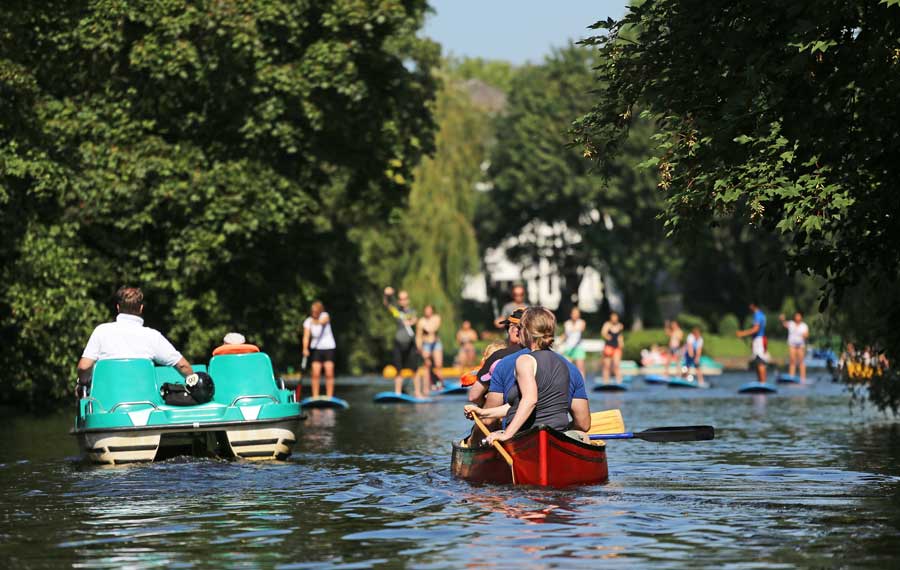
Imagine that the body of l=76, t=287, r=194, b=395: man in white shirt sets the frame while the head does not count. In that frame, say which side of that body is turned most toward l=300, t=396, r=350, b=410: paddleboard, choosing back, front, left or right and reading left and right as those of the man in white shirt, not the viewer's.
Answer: front

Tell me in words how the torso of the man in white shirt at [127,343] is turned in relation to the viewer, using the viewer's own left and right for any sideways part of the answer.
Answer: facing away from the viewer

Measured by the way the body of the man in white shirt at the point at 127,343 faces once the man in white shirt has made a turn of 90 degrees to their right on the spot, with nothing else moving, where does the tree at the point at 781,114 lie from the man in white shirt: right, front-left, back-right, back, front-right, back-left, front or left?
front-right

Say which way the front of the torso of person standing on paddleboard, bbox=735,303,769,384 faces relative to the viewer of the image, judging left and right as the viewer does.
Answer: facing to the left of the viewer

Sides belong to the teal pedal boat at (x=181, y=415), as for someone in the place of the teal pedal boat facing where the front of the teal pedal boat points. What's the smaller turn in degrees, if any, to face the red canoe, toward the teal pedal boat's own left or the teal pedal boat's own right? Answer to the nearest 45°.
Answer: approximately 135° to the teal pedal boat's own right

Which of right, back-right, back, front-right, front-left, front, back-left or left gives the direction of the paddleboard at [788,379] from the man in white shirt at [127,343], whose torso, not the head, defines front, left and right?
front-right

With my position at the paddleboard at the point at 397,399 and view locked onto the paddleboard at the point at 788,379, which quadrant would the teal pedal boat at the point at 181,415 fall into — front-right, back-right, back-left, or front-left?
back-right

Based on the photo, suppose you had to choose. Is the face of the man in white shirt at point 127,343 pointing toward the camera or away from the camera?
away from the camera

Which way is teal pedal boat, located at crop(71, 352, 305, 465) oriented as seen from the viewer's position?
away from the camera

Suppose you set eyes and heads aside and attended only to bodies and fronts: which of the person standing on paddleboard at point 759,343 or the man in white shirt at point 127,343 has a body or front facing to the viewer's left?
the person standing on paddleboard
